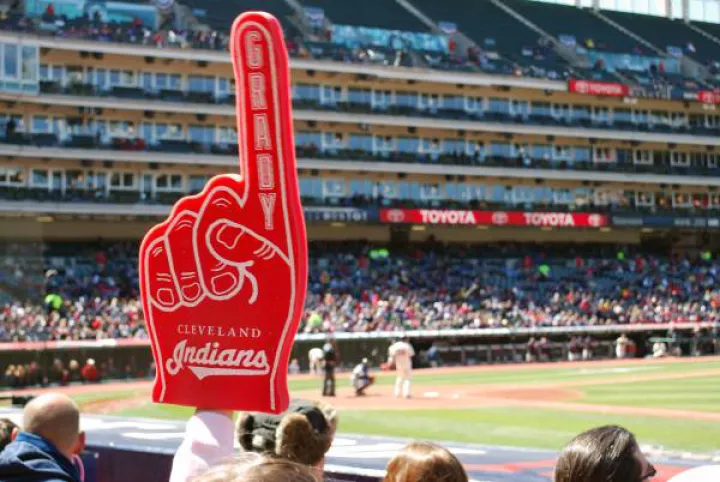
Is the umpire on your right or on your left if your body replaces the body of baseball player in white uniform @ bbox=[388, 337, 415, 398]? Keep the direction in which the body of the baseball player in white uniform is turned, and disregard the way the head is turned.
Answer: on your left

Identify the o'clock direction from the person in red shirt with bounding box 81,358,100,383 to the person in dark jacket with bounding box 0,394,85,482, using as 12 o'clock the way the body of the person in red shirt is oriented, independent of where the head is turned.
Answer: The person in dark jacket is roughly at 12 o'clock from the person in red shirt.

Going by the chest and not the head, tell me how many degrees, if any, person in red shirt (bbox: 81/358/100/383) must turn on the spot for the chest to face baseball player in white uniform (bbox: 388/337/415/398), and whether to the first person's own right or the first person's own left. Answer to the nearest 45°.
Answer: approximately 45° to the first person's own left

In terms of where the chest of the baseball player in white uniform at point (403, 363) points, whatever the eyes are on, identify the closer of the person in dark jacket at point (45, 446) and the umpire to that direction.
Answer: the umpire

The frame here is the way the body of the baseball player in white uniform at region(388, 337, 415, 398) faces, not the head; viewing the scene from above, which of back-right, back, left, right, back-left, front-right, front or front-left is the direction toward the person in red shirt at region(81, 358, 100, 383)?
front-left

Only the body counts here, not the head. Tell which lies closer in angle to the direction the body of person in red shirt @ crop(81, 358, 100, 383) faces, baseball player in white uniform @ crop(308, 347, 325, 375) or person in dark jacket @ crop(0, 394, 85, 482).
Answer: the person in dark jacket

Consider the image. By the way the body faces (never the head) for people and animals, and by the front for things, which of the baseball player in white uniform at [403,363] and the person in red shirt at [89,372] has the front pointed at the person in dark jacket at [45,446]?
the person in red shirt
